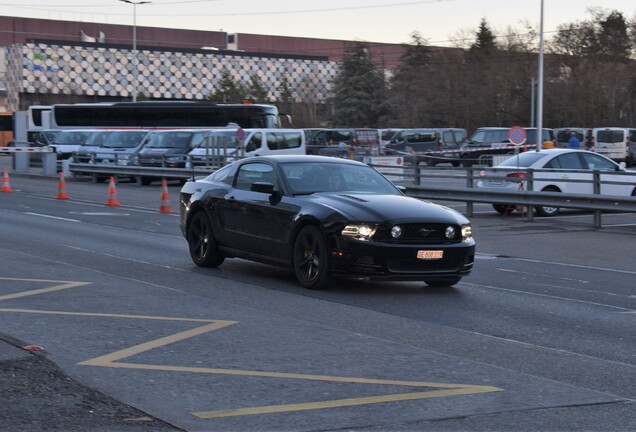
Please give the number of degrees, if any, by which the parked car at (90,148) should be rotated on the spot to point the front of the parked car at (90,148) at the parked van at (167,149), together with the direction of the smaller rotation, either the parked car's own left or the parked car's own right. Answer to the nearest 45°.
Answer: approximately 90° to the parked car's own left

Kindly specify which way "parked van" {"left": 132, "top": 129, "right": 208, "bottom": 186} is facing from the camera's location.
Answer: facing the viewer and to the left of the viewer

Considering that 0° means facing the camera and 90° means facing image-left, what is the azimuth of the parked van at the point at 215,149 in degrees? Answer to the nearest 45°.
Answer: approximately 45°

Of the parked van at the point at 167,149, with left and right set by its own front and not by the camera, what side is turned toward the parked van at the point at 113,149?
right

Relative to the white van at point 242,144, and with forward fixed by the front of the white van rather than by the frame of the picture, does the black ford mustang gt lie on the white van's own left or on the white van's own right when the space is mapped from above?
on the white van's own left

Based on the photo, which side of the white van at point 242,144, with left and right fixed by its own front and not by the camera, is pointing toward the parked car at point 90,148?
right

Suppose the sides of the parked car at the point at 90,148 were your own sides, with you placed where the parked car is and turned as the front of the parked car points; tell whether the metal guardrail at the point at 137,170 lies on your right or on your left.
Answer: on your left

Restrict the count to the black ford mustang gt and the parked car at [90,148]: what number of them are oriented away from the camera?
0

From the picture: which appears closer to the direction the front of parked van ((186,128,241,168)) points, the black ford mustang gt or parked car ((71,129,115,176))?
the black ford mustang gt

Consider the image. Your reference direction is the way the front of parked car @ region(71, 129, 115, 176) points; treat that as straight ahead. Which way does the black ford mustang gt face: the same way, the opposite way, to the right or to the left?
to the left

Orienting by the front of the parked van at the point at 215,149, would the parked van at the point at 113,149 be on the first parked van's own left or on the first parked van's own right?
on the first parked van's own right

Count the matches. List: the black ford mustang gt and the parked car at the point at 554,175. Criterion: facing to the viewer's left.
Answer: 0

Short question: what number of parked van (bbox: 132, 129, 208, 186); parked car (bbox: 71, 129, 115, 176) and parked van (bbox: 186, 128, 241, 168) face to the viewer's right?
0

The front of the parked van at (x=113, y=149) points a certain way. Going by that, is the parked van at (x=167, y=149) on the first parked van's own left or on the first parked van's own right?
on the first parked van's own left

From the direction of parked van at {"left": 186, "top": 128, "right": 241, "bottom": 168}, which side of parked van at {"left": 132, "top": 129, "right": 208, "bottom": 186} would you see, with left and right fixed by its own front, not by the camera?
left
